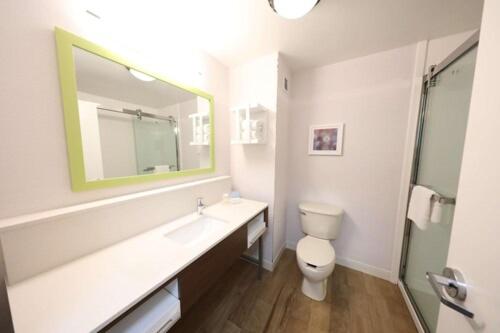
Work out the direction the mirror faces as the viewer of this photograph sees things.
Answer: facing the viewer and to the right of the viewer

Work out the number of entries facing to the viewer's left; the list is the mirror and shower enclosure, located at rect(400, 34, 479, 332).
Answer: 1

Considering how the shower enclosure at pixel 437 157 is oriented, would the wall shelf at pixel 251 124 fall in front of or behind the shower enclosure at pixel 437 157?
in front

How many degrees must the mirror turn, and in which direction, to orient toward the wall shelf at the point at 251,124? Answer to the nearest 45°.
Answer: approximately 45° to its left

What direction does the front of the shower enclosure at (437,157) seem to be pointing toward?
to the viewer's left

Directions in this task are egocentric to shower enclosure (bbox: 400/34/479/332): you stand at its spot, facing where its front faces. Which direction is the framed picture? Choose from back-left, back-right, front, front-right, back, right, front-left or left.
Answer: front

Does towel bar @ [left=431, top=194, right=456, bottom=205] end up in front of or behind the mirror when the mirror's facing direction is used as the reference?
in front
